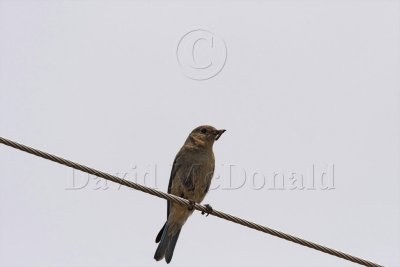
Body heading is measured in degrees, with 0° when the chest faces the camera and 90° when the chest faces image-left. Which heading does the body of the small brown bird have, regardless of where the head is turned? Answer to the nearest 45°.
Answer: approximately 315°
